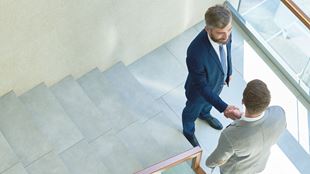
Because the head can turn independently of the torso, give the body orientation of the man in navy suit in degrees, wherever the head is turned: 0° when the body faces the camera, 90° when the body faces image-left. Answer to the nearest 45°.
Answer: approximately 315°

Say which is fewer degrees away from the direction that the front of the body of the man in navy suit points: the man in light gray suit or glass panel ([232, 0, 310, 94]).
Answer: the man in light gray suit

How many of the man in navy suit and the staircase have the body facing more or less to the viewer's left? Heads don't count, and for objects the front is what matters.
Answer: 0

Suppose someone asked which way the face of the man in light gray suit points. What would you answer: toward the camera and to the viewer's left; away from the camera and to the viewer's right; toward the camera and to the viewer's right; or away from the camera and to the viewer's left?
away from the camera and to the viewer's left

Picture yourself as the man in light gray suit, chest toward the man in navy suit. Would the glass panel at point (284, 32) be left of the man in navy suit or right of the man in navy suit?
right

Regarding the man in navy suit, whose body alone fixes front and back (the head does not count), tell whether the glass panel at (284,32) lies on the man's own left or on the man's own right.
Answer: on the man's own left

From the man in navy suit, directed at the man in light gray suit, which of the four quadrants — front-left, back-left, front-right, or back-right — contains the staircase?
back-right

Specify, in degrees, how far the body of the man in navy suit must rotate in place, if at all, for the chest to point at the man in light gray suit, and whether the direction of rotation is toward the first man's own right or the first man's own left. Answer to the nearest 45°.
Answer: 0° — they already face them

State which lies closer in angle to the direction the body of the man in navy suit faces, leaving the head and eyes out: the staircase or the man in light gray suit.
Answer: the man in light gray suit
